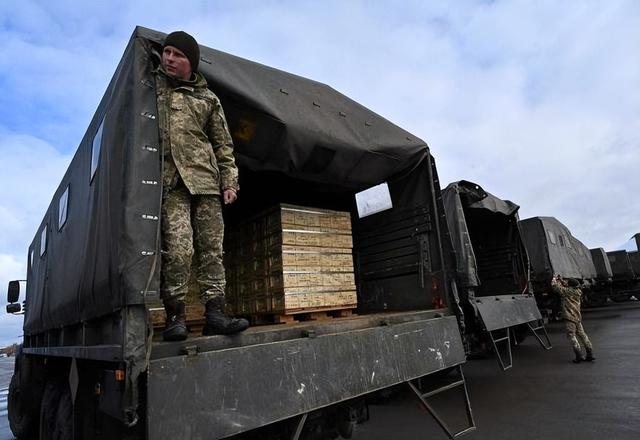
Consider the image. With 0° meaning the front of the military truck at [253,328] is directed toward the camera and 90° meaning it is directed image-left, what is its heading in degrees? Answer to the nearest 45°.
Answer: approximately 135°

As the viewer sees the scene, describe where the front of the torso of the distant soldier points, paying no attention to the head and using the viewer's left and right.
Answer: facing away from the viewer and to the left of the viewer

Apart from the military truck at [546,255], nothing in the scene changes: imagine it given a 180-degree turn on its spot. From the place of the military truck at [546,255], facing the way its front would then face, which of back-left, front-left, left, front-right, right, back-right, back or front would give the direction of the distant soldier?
front-left

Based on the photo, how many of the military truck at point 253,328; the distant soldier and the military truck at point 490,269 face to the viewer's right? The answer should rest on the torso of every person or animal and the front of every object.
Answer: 0

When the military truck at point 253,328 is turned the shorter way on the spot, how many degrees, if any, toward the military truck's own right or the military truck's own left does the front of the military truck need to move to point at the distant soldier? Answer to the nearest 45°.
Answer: approximately 90° to the military truck's own right

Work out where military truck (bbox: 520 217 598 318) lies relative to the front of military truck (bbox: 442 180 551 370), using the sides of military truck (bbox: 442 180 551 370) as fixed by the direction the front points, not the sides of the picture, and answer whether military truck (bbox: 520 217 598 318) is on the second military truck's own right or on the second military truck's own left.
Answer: on the second military truck's own right

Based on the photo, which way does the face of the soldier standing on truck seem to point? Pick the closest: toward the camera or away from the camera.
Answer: toward the camera

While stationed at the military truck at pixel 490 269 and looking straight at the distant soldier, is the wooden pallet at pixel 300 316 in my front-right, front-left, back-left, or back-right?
back-right

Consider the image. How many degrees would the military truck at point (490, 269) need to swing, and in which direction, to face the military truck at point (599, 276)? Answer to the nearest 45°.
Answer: approximately 45° to its right

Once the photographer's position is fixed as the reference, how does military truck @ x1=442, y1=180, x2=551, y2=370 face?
facing away from the viewer and to the left of the viewer

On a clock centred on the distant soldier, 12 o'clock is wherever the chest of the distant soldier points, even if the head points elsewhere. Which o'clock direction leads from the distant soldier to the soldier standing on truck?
The soldier standing on truck is roughly at 8 o'clock from the distant soldier.

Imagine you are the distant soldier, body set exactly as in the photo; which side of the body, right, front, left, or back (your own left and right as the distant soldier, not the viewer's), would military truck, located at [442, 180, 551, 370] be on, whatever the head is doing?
left

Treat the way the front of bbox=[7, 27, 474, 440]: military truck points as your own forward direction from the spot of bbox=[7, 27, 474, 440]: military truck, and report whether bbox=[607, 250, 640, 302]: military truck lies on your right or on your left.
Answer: on your right
